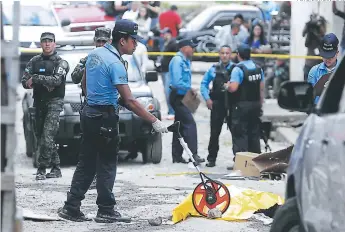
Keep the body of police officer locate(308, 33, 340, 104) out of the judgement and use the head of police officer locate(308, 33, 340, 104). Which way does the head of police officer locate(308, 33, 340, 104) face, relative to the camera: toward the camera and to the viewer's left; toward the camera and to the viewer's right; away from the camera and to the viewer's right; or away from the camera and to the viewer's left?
toward the camera and to the viewer's left

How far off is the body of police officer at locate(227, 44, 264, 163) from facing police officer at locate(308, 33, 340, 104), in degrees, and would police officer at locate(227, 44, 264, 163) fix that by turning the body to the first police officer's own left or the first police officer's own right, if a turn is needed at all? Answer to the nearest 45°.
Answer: approximately 135° to the first police officer's own left

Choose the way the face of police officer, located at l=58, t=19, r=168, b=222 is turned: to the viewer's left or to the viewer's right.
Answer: to the viewer's right
